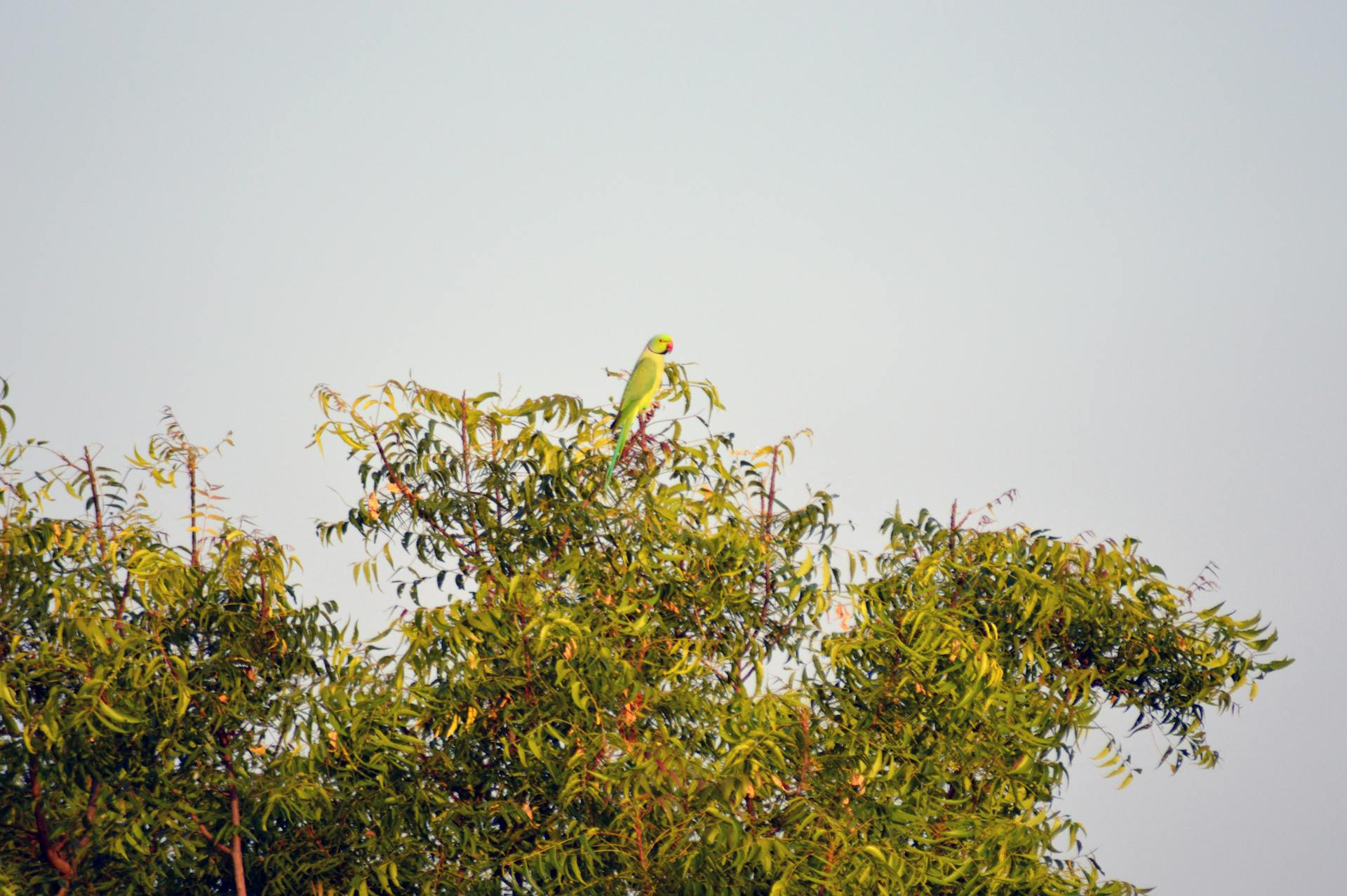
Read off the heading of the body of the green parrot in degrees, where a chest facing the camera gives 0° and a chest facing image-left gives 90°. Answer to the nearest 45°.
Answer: approximately 270°
